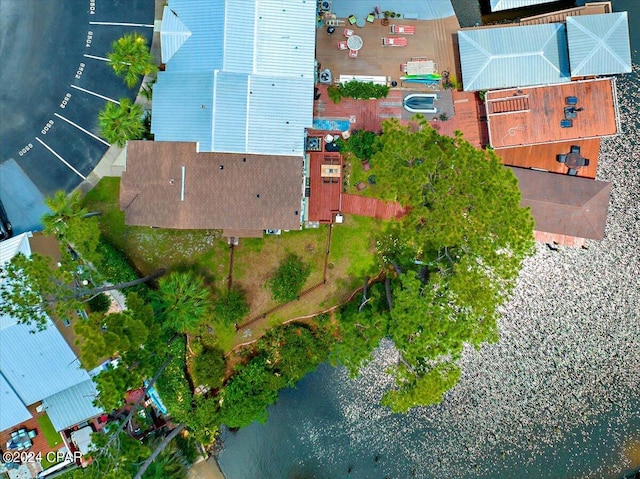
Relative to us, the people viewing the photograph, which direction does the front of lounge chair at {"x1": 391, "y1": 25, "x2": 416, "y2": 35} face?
facing to the right of the viewer

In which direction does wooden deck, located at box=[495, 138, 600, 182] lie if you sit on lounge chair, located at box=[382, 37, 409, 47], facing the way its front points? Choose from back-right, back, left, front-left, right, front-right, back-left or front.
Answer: front

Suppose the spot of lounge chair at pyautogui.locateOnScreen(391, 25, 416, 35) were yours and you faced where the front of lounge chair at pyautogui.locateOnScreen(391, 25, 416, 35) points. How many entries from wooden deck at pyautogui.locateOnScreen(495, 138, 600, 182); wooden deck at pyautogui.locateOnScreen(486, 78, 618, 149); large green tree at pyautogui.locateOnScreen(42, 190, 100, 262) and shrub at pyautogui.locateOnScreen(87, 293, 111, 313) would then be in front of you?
2

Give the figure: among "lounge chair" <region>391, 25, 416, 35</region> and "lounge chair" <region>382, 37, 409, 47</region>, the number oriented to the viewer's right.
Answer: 2

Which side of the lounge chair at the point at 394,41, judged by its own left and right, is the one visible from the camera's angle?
right

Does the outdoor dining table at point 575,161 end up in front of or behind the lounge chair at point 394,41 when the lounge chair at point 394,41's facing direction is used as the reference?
in front

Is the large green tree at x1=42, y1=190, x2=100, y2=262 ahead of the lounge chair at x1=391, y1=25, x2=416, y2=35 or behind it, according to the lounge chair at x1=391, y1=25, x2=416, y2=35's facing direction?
behind

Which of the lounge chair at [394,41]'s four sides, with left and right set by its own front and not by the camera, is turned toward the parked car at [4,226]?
back

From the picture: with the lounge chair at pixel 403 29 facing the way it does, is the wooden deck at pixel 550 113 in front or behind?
in front

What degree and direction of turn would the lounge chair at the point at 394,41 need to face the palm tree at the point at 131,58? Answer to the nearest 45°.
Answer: approximately 135° to its right

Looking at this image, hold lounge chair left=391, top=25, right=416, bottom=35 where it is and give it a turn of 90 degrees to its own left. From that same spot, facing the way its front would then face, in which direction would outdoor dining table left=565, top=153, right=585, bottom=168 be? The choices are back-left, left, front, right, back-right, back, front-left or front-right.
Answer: right

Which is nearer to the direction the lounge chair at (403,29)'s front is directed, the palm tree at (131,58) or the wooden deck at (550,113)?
the wooden deck
